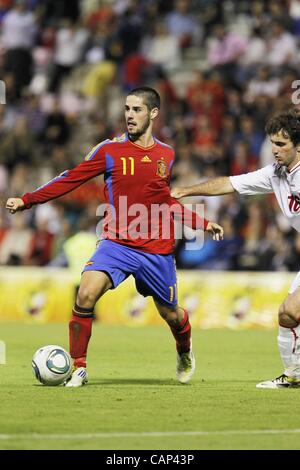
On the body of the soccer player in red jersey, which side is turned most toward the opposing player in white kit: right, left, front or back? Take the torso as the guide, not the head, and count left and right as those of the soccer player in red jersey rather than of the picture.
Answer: left

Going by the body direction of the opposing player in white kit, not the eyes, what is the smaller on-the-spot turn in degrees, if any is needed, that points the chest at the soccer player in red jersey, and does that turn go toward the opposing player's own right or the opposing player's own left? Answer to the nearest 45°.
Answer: approximately 45° to the opposing player's own right

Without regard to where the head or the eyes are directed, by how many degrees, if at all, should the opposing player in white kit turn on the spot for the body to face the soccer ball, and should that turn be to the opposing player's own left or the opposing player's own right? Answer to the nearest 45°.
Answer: approximately 45° to the opposing player's own right

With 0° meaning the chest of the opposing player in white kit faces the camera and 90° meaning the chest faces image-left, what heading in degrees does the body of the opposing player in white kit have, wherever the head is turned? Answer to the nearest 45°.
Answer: approximately 45°
